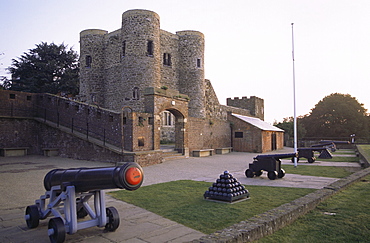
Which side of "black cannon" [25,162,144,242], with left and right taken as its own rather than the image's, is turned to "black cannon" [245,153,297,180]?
left

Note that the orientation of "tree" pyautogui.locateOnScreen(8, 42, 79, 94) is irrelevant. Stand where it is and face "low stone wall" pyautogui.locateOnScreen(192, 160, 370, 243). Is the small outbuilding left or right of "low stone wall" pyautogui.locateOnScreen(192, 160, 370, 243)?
left

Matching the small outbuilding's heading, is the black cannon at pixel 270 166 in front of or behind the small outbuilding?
in front

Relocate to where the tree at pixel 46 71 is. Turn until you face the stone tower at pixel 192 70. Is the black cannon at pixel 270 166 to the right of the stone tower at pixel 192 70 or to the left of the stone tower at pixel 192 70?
right

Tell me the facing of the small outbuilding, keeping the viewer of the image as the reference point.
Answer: facing the viewer and to the right of the viewer

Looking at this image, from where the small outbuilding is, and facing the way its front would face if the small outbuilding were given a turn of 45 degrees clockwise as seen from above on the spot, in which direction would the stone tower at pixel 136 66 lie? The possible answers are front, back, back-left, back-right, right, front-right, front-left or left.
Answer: right

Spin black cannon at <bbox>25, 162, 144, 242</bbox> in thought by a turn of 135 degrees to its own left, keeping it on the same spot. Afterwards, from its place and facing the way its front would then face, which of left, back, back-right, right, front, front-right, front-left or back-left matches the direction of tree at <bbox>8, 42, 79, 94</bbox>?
front

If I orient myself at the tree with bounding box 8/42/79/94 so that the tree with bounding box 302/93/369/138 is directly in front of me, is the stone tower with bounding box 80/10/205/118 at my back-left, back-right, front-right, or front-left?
front-right

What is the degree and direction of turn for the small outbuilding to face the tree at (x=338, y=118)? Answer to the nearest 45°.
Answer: approximately 90° to its left

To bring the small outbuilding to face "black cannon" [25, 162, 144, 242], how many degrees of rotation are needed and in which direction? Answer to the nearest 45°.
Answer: approximately 45° to its right

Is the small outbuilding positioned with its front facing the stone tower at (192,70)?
no

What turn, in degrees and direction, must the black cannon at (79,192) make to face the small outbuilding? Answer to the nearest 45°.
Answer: approximately 90° to its left

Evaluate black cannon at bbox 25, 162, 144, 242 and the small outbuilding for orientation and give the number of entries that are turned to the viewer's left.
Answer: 0

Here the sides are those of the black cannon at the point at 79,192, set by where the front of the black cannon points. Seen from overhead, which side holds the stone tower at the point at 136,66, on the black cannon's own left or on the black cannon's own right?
on the black cannon's own left

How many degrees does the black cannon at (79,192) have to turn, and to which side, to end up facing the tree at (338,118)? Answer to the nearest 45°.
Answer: approximately 90° to its left
